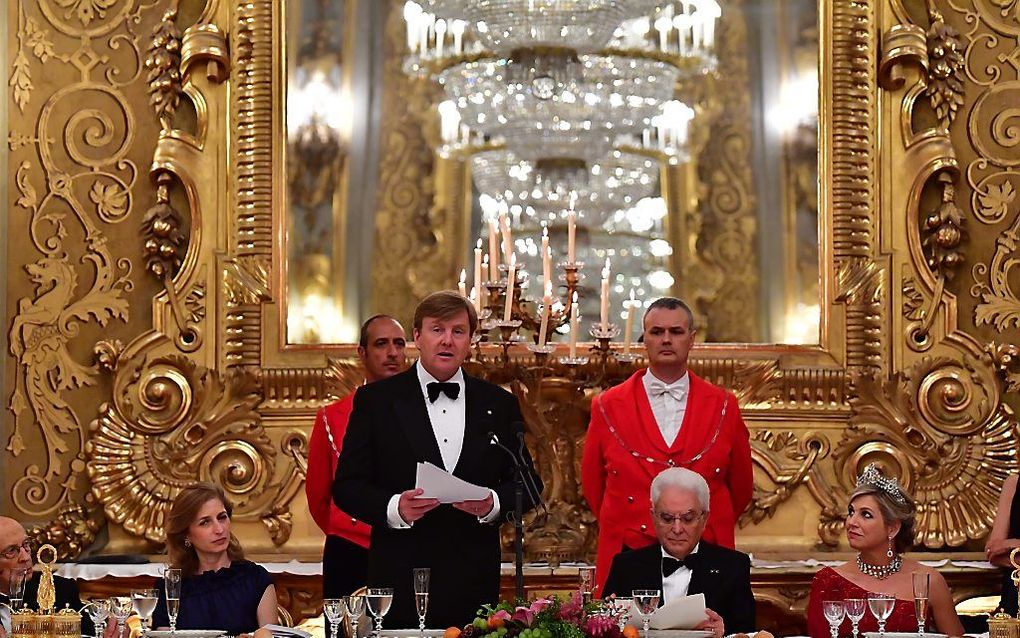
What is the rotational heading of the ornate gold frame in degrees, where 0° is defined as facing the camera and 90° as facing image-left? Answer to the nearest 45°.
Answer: approximately 0°

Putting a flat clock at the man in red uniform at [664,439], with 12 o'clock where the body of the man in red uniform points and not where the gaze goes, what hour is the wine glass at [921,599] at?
The wine glass is roughly at 11 o'clock from the man in red uniform.

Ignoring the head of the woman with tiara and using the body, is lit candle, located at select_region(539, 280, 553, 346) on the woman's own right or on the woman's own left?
on the woman's own right

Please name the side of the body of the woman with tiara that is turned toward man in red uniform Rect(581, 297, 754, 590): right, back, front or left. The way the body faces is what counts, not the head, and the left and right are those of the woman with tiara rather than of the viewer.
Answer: right

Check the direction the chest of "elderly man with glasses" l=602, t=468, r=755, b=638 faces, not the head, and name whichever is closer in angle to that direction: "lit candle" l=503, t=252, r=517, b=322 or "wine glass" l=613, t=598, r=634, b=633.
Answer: the wine glass

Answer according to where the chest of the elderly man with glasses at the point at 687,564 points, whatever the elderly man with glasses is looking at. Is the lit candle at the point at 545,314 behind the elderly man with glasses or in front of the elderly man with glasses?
behind
